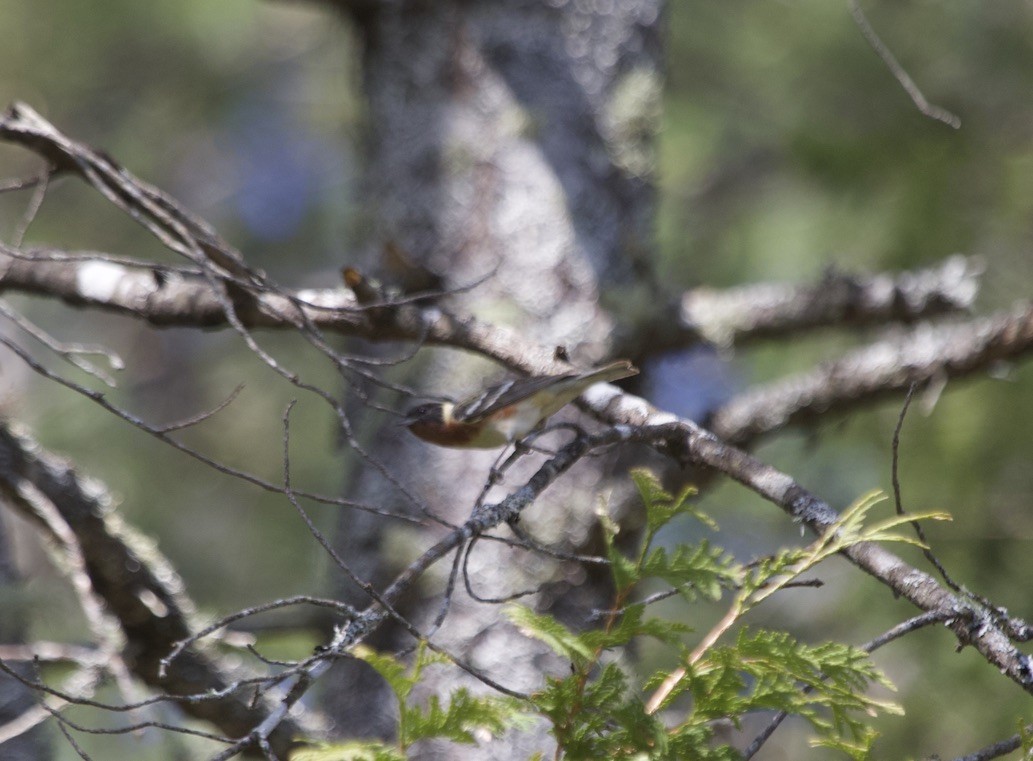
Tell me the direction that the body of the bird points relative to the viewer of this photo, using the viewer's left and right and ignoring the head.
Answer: facing to the left of the viewer

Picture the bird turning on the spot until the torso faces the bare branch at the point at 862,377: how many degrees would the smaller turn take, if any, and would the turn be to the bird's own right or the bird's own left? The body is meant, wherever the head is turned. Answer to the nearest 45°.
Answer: approximately 135° to the bird's own right

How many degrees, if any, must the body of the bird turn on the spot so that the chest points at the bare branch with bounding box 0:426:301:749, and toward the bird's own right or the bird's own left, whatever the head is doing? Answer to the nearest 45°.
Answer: approximately 45° to the bird's own right
